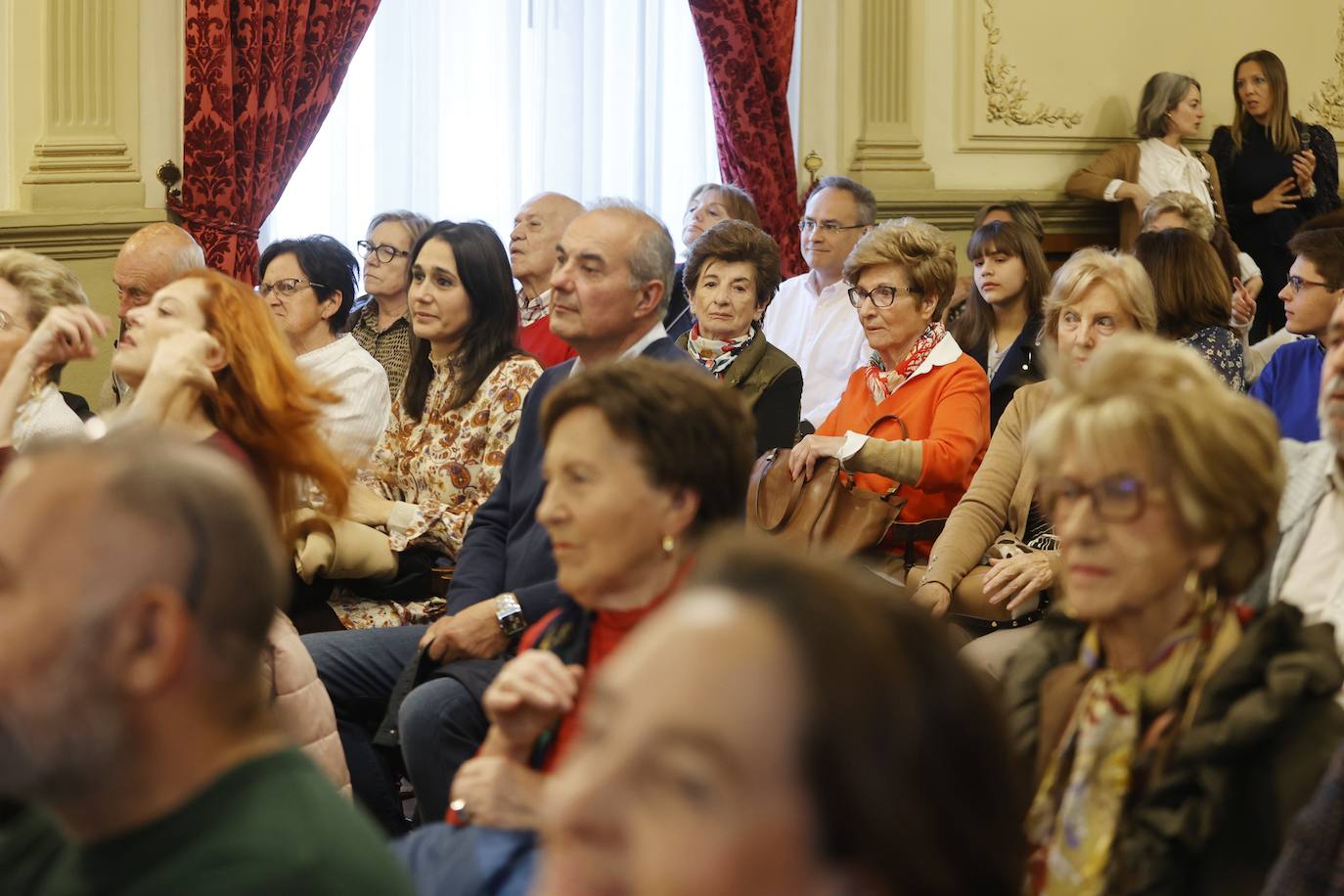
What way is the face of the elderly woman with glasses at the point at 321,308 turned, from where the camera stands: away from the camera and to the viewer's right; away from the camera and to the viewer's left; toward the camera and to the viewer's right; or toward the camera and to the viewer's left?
toward the camera and to the viewer's left

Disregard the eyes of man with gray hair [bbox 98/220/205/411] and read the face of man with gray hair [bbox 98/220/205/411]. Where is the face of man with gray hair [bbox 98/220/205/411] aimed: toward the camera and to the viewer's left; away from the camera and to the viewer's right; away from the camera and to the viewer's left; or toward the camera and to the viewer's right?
toward the camera and to the viewer's left

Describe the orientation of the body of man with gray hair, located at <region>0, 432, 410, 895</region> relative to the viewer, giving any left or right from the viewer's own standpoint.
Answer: facing to the left of the viewer

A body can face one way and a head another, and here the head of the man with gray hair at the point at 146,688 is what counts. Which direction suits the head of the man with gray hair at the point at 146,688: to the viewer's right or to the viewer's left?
to the viewer's left

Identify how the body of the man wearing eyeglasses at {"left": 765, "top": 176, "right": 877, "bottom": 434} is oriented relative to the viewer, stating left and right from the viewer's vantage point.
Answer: facing the viewer and to the left of the viewer

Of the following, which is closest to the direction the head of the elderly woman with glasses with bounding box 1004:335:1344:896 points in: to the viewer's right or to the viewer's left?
to the viewer's left

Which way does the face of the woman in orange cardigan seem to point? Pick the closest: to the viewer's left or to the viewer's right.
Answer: to the viewer's left

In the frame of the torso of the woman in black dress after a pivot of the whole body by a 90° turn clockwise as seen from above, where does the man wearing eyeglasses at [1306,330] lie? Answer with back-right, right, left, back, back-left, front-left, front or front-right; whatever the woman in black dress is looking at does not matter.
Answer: back-left
